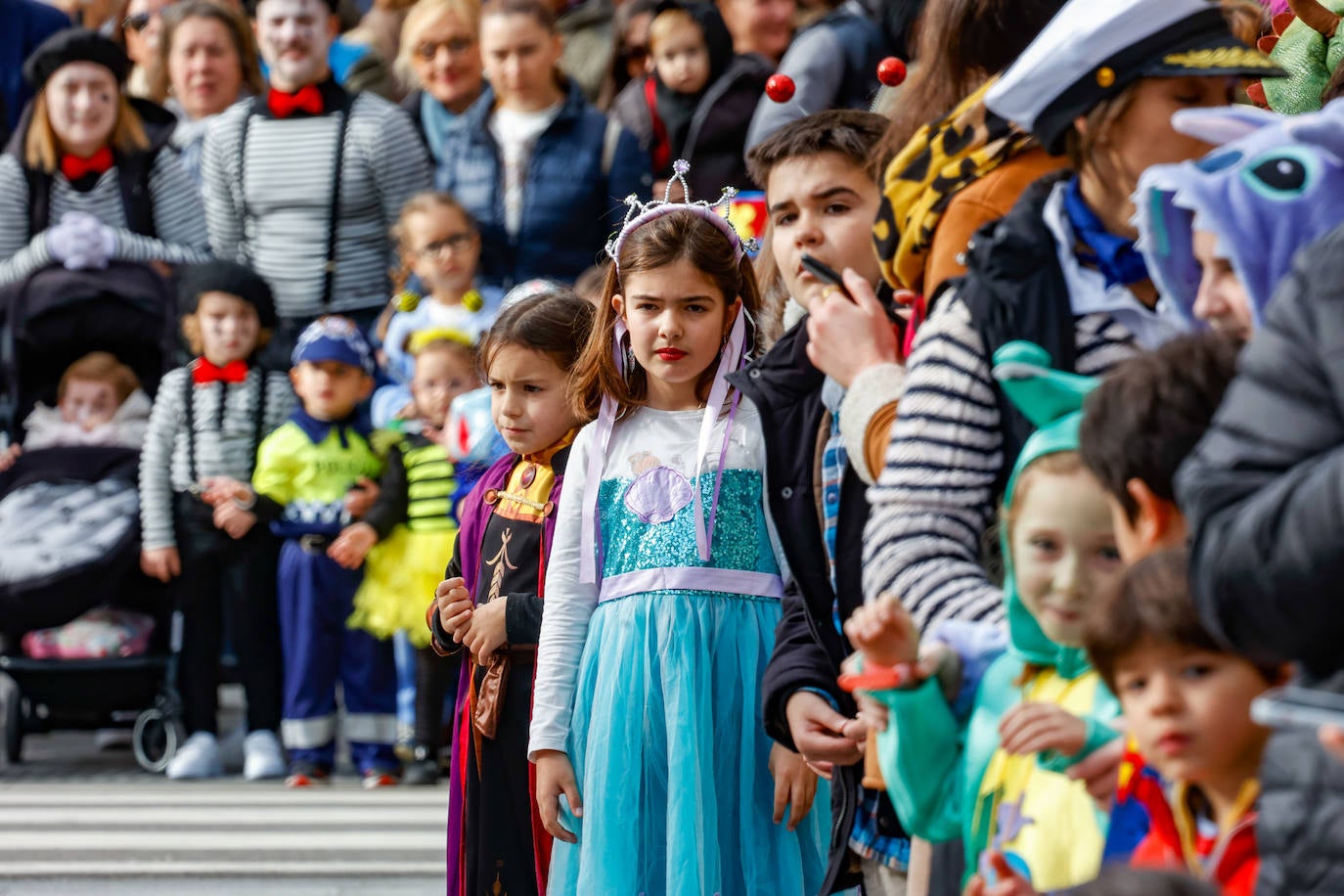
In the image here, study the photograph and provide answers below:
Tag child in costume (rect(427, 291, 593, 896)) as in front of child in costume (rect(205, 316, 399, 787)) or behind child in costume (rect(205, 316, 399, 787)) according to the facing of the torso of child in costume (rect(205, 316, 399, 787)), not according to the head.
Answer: in front

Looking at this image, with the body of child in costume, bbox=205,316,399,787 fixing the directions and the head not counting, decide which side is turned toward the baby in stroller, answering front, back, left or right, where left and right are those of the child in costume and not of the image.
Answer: right

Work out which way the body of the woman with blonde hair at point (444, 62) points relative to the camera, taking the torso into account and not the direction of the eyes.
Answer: toward the camera

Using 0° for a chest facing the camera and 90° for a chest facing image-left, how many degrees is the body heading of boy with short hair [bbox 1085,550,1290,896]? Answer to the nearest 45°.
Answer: approximately 45°

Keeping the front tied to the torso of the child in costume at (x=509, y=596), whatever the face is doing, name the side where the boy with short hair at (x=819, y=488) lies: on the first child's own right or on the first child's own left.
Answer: on the first child's own left

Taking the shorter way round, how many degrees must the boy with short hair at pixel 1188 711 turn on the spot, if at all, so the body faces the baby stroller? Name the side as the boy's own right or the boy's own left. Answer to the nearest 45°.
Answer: approximately 90° to the boy's own right

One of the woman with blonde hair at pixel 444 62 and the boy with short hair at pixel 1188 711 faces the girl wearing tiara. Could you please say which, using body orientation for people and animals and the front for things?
the woman with blonde hair

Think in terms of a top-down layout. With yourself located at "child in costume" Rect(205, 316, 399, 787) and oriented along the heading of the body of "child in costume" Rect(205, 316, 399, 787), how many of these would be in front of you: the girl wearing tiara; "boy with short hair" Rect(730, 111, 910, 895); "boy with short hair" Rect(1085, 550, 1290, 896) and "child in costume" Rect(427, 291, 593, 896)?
4

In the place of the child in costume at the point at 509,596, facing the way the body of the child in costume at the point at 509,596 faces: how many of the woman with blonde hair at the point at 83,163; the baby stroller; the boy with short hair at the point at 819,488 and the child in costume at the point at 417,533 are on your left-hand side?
1
